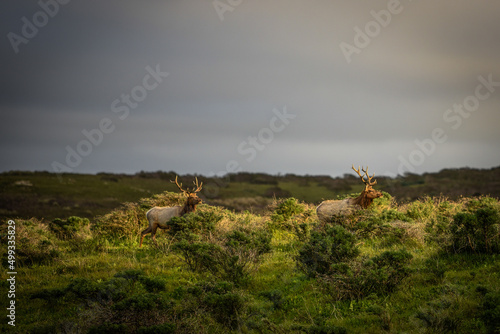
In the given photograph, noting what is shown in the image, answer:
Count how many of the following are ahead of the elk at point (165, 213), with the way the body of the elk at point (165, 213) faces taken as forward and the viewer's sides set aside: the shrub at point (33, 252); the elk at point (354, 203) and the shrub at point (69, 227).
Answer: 1

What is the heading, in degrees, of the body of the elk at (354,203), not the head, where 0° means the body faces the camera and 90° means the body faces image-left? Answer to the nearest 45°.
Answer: approximately 270°

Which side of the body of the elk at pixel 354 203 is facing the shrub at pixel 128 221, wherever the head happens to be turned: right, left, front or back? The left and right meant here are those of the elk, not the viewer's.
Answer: back

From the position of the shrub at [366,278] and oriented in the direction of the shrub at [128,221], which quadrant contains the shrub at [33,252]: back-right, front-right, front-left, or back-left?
front-left

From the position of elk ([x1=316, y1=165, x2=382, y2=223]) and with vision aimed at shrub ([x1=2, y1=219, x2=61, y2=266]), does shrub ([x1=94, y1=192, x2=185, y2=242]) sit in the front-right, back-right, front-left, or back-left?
front-right

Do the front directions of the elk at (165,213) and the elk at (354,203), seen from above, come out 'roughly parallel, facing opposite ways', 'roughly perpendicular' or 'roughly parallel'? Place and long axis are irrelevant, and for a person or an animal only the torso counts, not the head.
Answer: roughly parallel

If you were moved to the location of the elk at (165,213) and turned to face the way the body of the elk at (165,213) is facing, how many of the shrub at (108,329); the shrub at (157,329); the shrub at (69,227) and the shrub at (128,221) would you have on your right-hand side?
2

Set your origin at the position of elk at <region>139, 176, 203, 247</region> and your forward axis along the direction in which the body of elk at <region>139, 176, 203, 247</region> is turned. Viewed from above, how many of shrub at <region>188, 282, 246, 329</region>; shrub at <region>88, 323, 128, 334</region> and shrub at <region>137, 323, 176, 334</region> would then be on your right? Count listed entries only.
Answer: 3

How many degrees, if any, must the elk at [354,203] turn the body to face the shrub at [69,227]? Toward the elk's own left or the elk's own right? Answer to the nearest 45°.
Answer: approximately 180°

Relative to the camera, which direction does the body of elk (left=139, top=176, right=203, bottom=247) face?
to the viewer's right

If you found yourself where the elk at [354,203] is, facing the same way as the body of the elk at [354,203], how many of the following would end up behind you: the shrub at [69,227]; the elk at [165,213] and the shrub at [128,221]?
3

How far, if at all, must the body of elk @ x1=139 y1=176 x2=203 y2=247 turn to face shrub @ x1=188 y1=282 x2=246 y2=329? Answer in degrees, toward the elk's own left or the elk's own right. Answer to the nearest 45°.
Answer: approximately 90° to the elk's own right

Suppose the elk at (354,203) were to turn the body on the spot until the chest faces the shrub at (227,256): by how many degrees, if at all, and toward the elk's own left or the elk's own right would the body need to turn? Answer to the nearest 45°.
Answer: approximately 135° to the elk's own right

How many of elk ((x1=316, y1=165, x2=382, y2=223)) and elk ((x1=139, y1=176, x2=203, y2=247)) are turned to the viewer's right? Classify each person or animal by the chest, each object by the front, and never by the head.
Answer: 2

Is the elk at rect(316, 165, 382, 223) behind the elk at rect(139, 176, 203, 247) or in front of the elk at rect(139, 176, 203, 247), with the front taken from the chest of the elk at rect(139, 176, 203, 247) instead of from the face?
in front

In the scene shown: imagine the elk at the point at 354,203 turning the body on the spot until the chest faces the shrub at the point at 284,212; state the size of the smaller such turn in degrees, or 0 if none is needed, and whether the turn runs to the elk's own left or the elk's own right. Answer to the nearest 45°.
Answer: approximately 135° to the elk's own left
